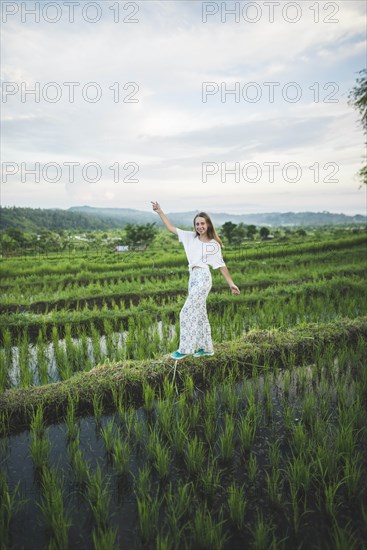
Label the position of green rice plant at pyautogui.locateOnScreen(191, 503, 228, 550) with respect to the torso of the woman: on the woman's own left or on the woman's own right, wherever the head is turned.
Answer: on the woman's own left

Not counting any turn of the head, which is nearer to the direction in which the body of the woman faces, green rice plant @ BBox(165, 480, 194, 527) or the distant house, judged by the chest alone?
the green rice plant

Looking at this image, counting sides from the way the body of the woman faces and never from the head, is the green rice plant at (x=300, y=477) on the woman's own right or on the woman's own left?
on the woman's own left

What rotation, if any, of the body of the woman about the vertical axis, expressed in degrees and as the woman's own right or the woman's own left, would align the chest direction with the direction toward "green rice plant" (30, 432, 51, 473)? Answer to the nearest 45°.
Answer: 0° — they already face it

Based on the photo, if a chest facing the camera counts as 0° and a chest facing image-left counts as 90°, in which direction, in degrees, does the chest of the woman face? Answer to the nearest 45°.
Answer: approximately 45°

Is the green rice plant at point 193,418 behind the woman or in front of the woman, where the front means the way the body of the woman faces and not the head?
in front

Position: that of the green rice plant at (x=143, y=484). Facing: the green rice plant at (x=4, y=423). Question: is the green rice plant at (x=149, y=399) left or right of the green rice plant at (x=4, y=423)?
right

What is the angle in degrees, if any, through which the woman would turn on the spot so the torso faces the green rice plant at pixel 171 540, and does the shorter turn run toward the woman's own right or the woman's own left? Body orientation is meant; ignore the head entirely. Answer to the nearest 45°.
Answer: approximately 45° to the woman's own left

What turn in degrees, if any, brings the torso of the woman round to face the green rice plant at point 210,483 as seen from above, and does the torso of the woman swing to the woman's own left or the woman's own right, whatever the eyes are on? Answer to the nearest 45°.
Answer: approximately 45° to the woman's own left
